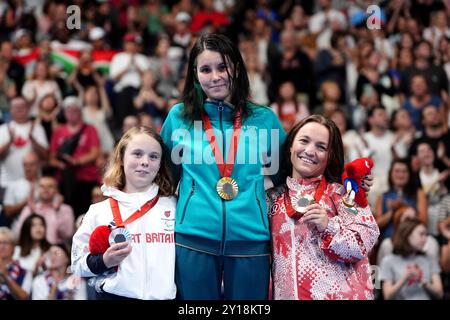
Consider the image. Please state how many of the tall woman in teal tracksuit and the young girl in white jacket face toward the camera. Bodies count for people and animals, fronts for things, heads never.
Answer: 2

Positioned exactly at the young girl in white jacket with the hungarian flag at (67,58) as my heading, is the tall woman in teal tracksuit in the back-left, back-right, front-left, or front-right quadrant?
back-right

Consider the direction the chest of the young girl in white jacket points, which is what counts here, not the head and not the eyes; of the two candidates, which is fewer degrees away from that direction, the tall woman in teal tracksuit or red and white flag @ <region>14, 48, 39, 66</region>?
the tall woman in teal tracksuit

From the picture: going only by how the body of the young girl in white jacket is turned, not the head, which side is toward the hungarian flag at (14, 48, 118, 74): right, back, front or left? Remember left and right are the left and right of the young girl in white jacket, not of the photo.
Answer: back

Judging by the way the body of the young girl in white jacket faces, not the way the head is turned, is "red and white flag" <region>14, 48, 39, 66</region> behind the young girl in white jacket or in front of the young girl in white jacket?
behind

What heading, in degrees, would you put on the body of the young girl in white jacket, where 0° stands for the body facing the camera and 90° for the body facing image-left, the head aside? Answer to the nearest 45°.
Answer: approximately 0°

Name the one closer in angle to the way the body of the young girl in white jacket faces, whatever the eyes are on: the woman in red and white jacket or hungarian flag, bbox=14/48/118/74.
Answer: the woman in red and white jacket

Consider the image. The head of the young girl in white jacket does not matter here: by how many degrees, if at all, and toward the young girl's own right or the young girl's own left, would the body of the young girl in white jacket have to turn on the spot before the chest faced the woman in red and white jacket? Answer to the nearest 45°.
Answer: approximately 90° to the young girl's own left

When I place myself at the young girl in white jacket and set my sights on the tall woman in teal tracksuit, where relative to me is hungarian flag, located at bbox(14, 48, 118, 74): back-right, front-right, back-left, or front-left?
back-left

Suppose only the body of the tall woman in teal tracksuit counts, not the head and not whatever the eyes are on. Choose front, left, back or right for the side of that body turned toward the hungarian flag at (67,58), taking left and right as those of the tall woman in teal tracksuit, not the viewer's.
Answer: back

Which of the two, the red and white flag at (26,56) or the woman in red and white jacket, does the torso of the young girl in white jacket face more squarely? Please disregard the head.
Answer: the woman in red and white jacket

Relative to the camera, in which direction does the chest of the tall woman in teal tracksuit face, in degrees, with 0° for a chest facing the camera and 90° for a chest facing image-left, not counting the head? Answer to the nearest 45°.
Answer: approximately 0°
